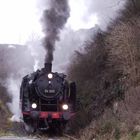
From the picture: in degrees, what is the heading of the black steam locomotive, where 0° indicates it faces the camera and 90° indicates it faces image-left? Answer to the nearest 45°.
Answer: approximately 0°
